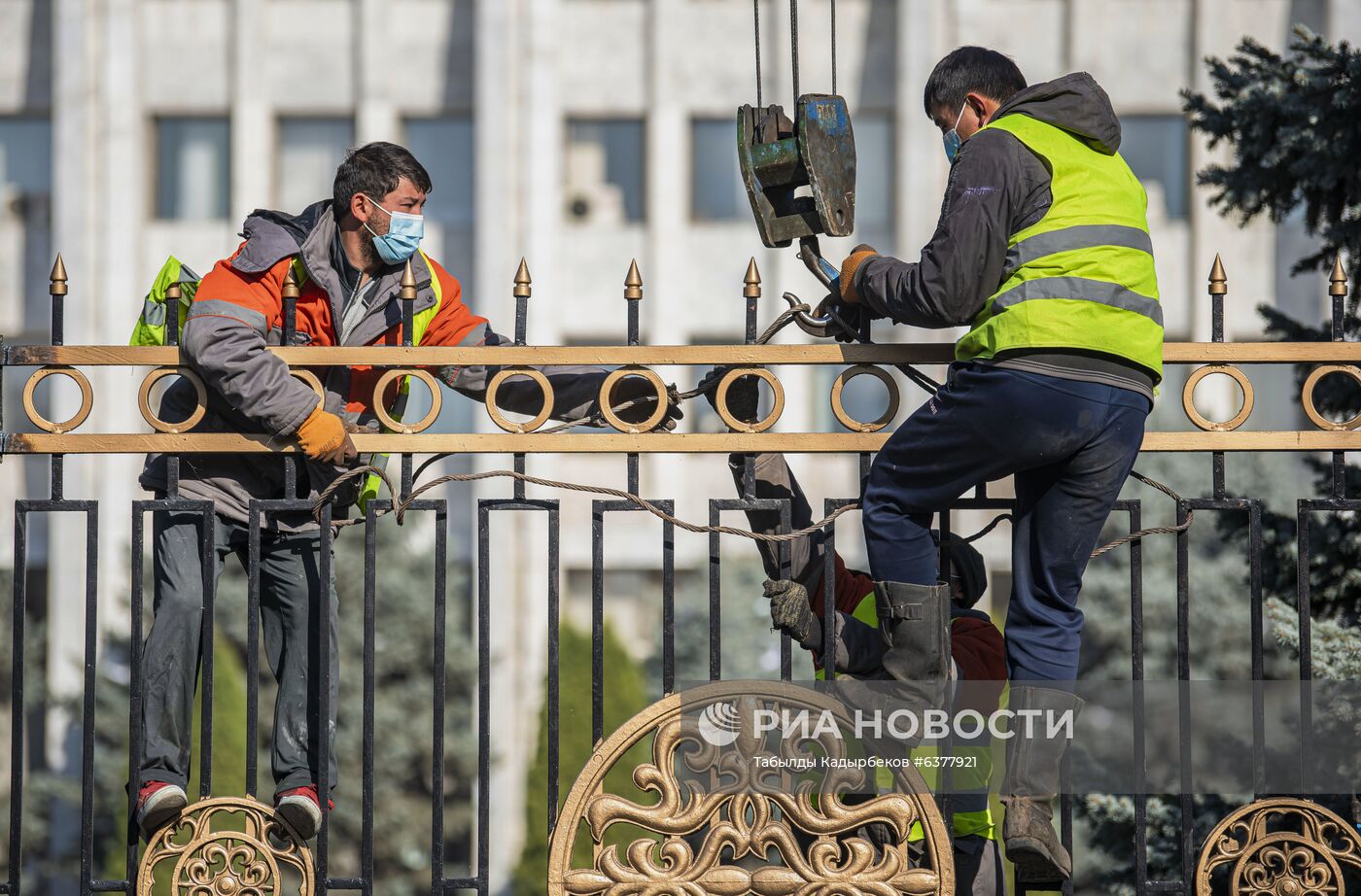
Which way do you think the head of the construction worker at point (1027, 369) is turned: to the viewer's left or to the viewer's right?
to the viewer's left

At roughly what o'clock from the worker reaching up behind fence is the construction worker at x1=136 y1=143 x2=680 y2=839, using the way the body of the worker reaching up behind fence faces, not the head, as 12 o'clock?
The construction worker is roughly at 12 o'clock from the worker reaching up behind fence.

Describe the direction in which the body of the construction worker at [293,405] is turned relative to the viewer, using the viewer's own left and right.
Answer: facing the viewer and to the right of the viewer

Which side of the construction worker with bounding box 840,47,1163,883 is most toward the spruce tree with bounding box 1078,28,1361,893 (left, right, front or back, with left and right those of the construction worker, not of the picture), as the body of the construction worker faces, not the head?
right

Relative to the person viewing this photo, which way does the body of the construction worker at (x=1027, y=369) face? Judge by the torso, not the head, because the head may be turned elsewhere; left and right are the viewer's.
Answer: facing away from the viewer and to the left of the viewer

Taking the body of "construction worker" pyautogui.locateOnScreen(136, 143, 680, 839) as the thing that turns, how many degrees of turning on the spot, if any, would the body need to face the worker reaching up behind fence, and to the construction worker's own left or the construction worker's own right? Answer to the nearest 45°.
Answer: approximately 45° to the construction worker's own left
